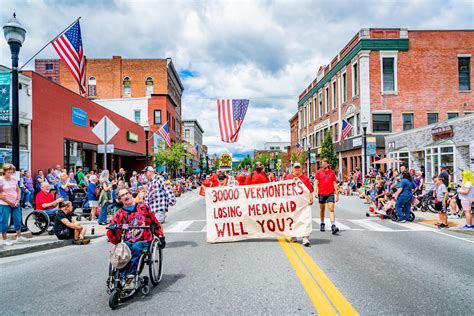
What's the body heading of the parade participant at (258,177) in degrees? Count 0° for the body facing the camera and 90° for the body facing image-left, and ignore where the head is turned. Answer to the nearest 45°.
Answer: approximately 0°

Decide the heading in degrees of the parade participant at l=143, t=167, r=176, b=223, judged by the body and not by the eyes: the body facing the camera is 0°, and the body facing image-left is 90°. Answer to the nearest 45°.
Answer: approximately 45°

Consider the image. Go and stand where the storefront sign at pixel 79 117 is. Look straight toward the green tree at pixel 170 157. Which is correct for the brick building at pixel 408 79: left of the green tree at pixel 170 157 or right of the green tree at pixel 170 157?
right

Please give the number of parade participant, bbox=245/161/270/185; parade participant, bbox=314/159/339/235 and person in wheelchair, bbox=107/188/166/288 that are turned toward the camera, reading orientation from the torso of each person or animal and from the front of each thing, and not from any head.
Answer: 3

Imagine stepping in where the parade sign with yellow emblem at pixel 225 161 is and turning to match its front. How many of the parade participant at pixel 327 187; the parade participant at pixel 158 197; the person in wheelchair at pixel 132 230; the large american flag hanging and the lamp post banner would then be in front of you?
5

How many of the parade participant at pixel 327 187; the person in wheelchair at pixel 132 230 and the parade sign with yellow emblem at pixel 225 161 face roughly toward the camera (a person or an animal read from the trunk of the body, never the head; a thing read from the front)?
3

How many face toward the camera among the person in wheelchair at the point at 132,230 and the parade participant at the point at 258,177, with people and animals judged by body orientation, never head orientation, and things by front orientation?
2

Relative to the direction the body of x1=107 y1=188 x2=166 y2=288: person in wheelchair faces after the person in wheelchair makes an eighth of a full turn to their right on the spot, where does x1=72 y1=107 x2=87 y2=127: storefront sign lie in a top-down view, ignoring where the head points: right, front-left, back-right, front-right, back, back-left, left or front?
back-right

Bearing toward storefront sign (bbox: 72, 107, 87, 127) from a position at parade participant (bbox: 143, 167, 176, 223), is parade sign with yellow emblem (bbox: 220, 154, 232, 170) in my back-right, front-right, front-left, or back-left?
front-right

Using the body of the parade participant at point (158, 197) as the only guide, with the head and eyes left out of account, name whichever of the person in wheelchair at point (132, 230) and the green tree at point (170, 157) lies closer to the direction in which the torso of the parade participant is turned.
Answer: the person in wheelchair

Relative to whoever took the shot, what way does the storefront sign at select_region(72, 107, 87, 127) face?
facing the viewer and to the right of the viewer

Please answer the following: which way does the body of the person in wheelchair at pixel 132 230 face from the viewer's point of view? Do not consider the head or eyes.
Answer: toward the camera

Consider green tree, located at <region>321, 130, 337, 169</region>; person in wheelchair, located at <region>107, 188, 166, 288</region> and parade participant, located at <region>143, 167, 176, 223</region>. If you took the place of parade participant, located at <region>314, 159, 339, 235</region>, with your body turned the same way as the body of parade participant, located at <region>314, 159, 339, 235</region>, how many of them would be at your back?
1

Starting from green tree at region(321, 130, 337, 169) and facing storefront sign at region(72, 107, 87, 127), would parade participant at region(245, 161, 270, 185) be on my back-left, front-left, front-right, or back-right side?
front-left

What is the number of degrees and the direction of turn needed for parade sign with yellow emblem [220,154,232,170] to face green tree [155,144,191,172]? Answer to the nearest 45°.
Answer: approximately 135° to its right
